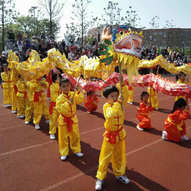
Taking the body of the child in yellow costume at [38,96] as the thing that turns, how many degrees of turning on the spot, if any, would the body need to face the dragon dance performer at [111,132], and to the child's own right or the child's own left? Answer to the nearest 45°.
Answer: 0° — they already face them

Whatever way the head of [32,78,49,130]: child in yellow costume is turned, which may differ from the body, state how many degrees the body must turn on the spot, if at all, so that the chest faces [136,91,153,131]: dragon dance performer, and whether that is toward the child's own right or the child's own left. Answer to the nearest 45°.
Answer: approximately 90° to the child's own left

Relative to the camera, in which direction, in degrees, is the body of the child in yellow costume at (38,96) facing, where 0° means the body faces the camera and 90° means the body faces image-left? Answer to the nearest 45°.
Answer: approximately 0°

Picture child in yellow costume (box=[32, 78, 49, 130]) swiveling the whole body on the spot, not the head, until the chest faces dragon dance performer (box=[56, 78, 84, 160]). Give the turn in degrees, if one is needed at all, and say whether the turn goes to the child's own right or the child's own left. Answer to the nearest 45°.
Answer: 0° — they already face them

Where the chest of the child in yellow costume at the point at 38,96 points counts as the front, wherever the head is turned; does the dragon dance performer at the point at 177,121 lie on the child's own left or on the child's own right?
on the child's own left
